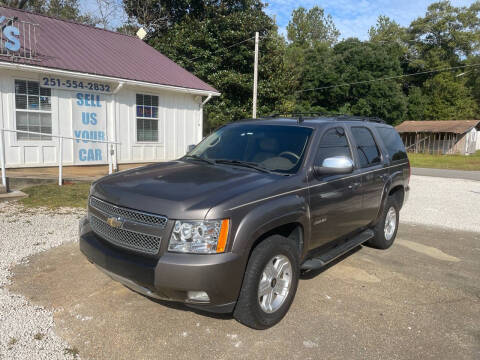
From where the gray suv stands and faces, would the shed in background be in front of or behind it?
behind

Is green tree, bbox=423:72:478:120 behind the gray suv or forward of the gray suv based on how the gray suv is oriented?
behind

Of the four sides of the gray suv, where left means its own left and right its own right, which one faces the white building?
right

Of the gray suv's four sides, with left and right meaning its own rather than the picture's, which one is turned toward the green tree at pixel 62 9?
right

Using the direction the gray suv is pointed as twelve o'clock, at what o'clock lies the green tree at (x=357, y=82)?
The green tree is roughly at 5 o'clock from the gray suv.

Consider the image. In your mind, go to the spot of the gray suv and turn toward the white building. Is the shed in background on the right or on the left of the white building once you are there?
right

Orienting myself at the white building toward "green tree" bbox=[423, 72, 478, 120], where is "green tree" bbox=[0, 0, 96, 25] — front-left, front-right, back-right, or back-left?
front-left
